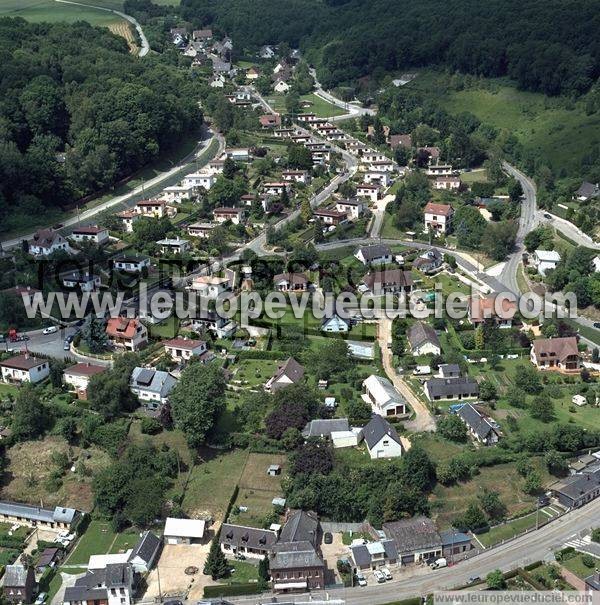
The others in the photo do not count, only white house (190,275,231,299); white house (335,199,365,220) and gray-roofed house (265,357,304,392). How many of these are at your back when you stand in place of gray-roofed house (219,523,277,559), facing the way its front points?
3

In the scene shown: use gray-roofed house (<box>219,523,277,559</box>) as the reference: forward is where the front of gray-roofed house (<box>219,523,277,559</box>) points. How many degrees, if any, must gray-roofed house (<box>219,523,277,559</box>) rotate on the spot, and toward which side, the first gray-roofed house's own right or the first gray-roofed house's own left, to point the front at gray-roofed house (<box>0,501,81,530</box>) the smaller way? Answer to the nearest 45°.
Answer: approximately 90° to the first gray-roofed house's own right

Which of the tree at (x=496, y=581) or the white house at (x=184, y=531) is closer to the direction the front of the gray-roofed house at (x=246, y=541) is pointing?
the tree

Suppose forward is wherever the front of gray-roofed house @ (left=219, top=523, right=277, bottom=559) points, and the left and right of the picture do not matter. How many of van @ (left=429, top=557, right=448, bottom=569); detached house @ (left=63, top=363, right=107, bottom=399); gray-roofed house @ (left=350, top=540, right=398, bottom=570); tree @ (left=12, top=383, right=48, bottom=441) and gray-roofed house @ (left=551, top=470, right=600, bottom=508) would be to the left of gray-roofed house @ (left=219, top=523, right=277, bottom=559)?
3
